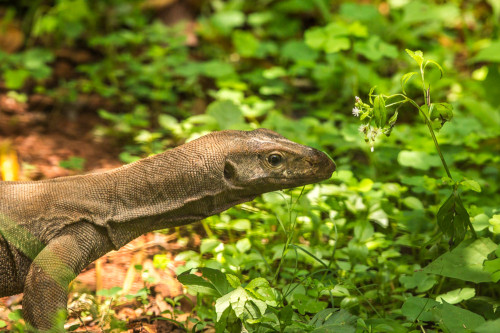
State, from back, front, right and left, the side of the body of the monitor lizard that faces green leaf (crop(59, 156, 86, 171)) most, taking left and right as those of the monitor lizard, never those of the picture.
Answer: left

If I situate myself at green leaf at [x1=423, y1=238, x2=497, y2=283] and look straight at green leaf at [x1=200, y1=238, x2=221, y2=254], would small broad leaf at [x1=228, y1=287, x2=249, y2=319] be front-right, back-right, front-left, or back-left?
front-left

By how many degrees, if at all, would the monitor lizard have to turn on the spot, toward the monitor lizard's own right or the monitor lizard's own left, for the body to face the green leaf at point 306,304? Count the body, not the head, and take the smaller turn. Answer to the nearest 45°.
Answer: approximately 45° to the monitor lizard's own right

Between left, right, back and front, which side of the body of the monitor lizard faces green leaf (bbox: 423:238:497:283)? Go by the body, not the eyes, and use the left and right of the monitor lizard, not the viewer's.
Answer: front

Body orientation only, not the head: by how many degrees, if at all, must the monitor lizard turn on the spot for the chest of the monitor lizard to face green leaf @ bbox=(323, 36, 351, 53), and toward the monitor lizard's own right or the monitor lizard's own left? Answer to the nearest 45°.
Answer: approximately 45° to the monitor lizard's own left

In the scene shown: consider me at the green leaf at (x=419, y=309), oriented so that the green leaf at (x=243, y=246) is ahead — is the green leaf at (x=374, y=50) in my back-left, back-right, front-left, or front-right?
front-right

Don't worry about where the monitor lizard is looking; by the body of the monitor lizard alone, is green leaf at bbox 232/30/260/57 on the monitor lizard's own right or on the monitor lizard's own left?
on the monitor lizard's own left

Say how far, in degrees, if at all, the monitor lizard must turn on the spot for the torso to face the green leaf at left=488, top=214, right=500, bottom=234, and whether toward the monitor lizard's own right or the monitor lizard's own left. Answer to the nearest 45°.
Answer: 0° — it already faces it

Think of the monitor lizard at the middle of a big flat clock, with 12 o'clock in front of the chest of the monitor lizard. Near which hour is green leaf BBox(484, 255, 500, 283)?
The green leaf is roughly at 1 o'clock from the monitor lizard.

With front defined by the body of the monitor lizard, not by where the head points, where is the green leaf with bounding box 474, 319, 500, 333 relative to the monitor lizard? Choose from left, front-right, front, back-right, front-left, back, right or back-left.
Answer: front-right

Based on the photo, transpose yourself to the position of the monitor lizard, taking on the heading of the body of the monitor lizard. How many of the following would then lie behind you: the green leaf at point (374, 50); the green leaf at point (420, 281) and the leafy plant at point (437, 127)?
0

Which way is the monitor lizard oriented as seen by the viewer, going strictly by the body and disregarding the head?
to the viewer's right

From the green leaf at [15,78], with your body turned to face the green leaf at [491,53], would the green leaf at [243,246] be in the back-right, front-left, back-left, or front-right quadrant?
front-right

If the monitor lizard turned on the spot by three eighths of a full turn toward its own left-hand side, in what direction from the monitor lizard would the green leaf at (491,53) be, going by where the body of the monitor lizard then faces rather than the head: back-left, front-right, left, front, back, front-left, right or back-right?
right

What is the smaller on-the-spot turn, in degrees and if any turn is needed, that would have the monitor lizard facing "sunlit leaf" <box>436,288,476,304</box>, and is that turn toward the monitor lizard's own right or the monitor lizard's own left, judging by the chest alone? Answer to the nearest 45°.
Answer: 0° — it already faces it

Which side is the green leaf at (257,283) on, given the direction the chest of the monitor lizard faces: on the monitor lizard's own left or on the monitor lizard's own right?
on the monitor lizard's own right
